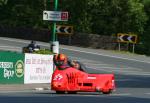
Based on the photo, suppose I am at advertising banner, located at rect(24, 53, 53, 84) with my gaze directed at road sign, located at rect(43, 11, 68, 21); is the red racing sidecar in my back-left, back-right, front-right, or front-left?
back-right

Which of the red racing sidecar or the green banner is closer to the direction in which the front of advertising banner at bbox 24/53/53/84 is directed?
the red racing sidecar

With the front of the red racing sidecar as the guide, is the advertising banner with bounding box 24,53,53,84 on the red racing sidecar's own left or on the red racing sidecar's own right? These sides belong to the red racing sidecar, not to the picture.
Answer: on the red racing sidecar's own right

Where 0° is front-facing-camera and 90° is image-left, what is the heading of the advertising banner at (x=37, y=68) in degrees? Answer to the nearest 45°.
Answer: approximately 0°

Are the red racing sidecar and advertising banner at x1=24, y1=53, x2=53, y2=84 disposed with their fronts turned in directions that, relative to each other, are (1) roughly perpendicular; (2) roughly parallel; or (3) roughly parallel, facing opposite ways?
roughly perpendicular

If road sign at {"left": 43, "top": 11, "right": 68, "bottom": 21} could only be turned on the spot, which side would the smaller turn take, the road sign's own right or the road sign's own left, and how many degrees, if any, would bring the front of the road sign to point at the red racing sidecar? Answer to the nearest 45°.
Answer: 0° — it already faces it

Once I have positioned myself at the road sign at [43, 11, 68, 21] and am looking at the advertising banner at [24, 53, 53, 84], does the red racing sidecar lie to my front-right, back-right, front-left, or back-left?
front-left

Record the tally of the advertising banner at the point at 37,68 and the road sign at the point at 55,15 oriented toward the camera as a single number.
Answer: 2

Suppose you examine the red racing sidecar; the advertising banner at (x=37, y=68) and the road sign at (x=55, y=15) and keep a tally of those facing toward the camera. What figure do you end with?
2

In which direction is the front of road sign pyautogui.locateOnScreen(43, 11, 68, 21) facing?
toward the camera

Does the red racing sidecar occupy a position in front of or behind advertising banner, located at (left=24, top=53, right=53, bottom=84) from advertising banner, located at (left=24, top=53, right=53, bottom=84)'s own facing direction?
in front

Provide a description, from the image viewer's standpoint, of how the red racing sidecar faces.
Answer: facing to the left of the viewer
